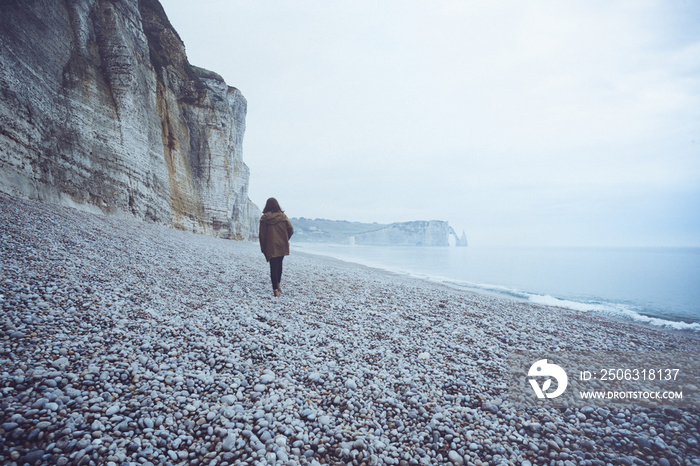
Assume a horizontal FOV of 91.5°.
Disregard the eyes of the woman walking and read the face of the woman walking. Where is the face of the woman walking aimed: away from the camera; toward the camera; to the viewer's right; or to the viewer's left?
away from the camera

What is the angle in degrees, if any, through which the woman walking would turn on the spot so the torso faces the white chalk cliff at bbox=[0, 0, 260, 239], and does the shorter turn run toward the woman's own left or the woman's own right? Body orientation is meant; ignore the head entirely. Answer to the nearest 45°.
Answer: approximately 45° to the woman's own left

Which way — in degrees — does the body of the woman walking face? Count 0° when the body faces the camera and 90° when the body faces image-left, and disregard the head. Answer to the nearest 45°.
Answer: approximately 180°
